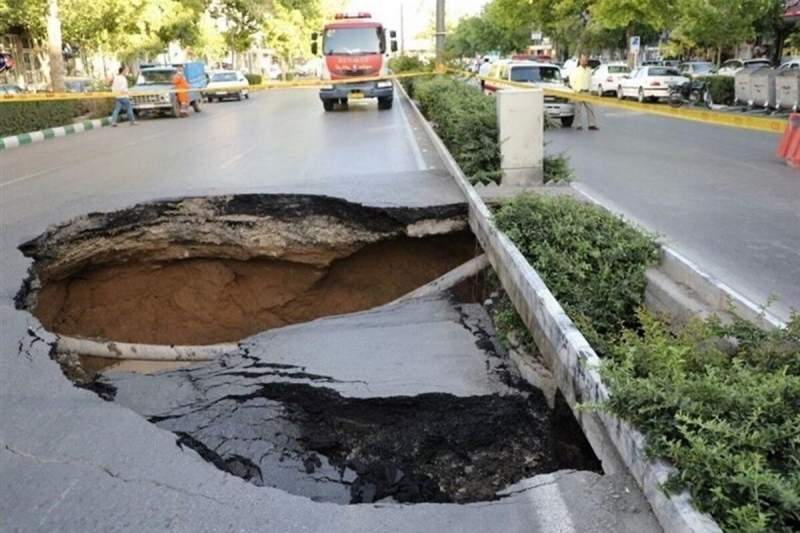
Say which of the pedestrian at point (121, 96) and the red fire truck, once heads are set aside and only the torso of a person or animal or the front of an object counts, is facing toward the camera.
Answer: the red fire truck

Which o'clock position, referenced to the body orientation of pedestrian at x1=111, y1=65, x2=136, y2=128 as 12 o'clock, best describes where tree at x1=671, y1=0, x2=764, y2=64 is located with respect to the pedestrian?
The tree is roughly at 12 o'clock from the pedestrian.

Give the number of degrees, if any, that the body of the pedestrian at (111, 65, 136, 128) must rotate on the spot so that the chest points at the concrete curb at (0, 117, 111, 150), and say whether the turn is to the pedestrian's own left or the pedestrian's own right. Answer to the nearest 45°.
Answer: approximately 135° to the pedestrian's own right

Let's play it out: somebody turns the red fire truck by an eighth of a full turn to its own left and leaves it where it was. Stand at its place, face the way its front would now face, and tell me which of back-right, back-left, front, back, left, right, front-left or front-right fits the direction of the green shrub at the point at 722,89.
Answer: front-left

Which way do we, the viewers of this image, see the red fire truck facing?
facing the viewer

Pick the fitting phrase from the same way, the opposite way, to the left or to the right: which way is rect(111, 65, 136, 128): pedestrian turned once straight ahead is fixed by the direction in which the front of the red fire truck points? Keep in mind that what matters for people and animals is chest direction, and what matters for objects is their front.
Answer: to the left

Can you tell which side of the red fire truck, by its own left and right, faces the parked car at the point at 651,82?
left

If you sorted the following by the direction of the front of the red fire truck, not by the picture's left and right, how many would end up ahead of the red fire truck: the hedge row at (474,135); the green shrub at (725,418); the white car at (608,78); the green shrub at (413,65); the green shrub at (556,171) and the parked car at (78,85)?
3

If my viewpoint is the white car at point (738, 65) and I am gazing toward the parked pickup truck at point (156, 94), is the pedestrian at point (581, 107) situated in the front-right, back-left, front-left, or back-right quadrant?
front-left

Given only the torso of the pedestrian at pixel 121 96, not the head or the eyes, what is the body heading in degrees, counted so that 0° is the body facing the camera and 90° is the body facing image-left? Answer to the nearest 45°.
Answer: approximately 270°

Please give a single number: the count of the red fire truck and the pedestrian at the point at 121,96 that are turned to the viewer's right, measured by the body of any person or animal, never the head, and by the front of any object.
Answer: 1

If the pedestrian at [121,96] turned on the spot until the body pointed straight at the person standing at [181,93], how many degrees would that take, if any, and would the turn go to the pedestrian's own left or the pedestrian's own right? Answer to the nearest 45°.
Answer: approximately 45° to the pedestrian's own left

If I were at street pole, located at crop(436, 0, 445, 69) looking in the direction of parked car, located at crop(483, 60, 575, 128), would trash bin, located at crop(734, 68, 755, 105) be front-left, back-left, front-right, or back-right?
front-left

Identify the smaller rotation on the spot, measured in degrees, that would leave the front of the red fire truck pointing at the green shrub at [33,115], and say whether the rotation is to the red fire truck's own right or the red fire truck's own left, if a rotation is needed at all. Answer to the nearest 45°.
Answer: approximately 45° to the red fire truck's own right
